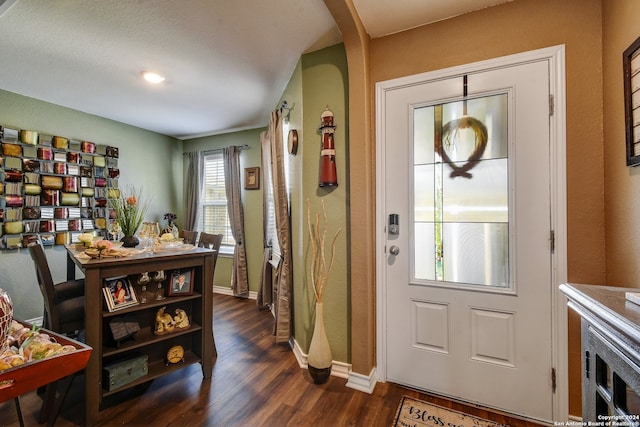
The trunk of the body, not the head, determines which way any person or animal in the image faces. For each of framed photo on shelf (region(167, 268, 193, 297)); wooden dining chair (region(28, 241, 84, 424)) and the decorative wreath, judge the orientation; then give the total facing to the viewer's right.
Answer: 1

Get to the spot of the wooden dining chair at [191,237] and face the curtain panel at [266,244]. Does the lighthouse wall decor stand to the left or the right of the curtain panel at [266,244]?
right

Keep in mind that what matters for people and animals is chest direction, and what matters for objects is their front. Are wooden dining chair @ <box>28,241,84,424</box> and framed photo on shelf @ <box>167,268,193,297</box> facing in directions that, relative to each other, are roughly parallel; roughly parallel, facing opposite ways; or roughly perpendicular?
roughly perpendicular

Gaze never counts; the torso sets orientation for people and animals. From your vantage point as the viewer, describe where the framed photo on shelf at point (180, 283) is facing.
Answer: facing the viewer

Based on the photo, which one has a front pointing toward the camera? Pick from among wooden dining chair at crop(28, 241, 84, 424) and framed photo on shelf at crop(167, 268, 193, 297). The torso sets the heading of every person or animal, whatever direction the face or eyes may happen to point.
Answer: the framed photo on shelf

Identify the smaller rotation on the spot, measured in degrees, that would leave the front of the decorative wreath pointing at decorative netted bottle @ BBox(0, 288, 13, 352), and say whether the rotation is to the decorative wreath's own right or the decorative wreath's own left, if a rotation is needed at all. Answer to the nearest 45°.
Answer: approximately 45° to the decorative wreath's own right

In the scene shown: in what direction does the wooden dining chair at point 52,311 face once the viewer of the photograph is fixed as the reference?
facing to the right of the viewer

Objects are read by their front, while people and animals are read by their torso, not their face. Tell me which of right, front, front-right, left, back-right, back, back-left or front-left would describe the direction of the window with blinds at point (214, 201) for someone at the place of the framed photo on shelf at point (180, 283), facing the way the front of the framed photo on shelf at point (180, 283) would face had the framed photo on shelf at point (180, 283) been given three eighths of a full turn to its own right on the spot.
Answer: front-right

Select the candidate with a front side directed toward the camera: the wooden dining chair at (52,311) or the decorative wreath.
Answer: the decorative wreath

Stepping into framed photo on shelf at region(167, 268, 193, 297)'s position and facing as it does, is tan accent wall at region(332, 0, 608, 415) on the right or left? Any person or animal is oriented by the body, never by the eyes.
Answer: on its left

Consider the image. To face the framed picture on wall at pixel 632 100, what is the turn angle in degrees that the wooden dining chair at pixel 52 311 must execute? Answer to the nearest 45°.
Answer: approximately 45° to its right
